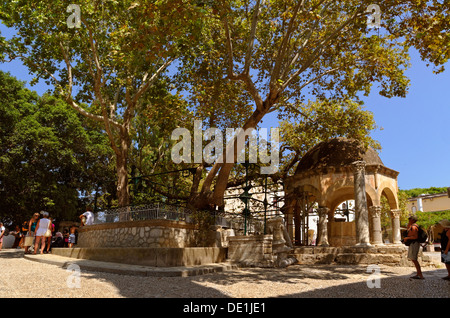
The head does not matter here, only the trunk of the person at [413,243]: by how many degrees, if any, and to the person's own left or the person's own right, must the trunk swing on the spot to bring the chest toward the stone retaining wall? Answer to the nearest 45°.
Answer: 0° — they already face it

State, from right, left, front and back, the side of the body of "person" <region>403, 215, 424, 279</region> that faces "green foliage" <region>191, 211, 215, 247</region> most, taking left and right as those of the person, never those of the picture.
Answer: front

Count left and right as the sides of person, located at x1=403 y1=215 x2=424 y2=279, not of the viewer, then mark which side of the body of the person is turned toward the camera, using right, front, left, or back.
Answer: left

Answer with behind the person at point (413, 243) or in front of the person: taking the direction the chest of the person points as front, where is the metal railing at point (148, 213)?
in front

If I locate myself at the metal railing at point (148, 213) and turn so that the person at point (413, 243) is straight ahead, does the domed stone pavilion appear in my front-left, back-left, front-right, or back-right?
front-left

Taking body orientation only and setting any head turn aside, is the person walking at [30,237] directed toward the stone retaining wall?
no

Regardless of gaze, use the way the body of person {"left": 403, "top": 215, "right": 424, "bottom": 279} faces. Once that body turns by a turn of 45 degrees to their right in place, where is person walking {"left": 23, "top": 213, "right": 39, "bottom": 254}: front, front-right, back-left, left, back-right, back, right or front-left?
front-left
